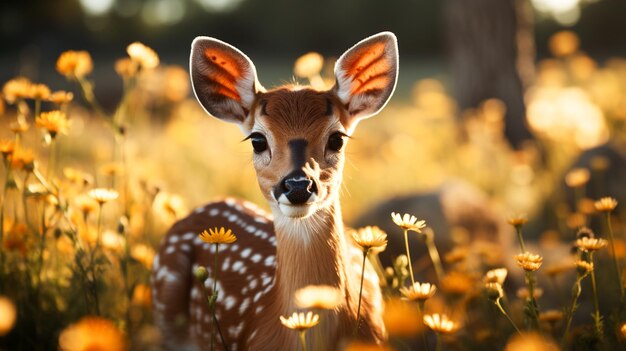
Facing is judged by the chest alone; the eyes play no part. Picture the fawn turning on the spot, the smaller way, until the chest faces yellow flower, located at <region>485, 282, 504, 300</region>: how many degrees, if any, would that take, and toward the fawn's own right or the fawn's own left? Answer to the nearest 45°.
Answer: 0° — it already faces it

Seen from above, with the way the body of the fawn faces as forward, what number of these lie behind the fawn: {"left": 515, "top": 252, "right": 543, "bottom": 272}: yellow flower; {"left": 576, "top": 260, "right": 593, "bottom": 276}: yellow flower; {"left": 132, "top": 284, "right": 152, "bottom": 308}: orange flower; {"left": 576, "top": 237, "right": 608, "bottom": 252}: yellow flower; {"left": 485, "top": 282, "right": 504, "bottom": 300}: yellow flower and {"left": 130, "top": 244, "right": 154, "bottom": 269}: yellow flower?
2

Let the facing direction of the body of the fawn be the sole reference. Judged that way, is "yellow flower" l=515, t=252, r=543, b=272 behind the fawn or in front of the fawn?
in front

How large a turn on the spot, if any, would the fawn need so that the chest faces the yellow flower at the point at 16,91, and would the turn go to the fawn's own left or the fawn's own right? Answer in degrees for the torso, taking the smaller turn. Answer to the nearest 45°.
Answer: approximately 135° to the fawn's own right

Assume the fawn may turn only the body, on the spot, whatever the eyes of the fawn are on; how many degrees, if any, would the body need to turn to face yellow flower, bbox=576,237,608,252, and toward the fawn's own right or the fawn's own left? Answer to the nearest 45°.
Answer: approximately 45° to the fawn's own left

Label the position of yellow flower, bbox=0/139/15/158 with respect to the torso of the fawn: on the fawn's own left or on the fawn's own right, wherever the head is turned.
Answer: on the fawn's own right

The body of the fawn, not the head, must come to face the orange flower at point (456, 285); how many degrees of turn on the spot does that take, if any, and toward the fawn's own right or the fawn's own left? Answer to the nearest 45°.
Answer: approximately 45° to the fawn's own left

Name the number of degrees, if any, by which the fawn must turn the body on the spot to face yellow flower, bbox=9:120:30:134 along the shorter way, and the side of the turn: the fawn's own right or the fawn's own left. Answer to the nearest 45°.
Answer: approximately 135° to the fawn's own right

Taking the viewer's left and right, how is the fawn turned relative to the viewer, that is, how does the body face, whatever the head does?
facing the viewer and to the right of the viewer
